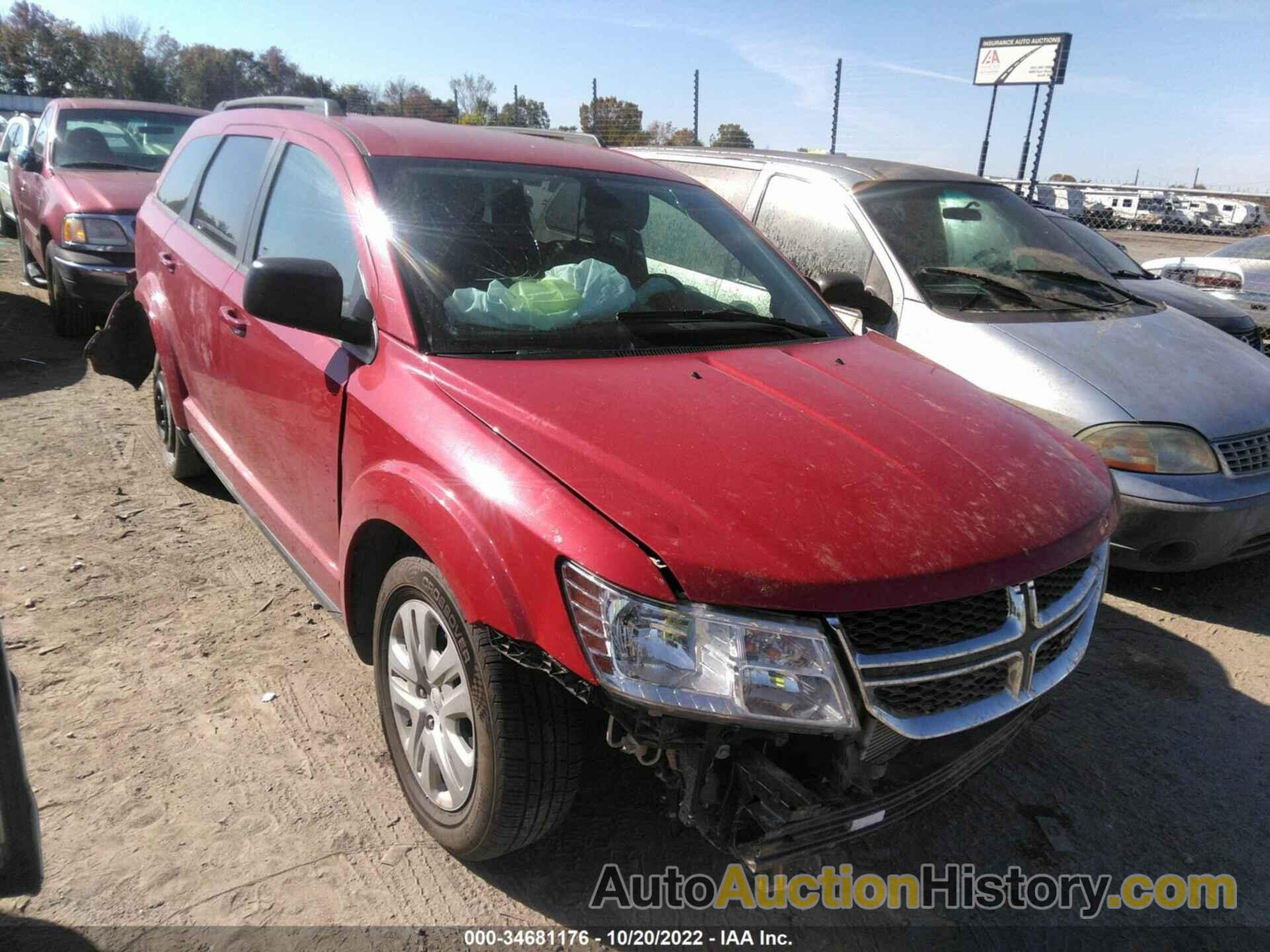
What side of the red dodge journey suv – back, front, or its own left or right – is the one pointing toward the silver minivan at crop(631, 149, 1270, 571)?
left

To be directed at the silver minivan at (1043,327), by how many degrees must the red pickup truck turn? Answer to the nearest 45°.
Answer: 0° — it already faces it

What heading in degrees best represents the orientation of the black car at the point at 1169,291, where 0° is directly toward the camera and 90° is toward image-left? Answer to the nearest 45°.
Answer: approximately 315°

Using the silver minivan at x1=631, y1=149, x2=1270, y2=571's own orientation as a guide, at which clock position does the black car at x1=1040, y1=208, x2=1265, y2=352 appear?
The black car is roughly at 8 o'clock from the silver minivan.

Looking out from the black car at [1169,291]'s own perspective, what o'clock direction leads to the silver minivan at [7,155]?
The silver minivan is roughly at 4 o'clock from the black car.

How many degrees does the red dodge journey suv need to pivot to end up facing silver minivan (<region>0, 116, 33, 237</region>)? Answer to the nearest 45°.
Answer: approximately 180°

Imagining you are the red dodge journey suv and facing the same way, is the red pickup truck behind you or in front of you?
behind

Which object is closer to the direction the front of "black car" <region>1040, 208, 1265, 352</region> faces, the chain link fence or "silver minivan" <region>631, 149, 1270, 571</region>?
the silver minivan
